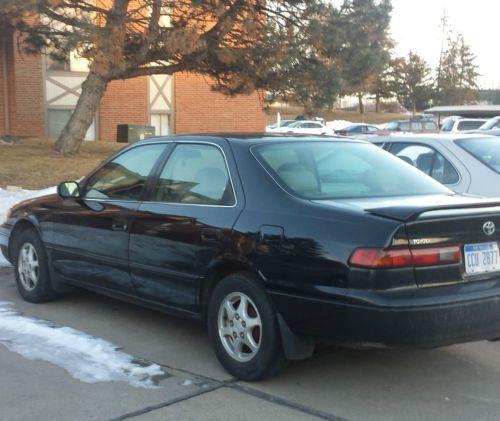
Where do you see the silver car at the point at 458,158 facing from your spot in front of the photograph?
facing away from the viewer and to the left of the viewer

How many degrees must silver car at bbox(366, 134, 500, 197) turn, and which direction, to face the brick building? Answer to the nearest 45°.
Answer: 0° — it already faces it

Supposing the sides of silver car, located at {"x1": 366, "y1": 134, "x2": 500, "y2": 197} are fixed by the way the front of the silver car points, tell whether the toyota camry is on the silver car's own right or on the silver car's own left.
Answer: on the silver car's own left

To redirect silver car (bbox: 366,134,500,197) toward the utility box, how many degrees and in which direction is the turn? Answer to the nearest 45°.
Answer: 0° — it already faces it

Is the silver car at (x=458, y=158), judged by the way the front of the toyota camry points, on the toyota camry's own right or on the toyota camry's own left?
on the toyota camry's own right

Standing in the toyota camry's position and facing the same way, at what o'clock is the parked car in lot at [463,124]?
The parked car in lot is roughly at 2 o'clock from the toyota camry.

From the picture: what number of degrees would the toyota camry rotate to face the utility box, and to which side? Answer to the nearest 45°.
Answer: approximately 45° to its right

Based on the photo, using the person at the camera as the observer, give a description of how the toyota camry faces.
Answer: facing away from the viewer and to the left of the viewer

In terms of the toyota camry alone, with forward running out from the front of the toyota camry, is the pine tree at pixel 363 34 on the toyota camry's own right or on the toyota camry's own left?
on the toyota camry's own right

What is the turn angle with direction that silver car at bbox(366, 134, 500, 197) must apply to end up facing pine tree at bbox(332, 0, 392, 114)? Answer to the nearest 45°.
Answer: approximately 45° to its right

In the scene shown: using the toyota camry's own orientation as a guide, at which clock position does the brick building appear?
The brick building is roughly at 1 o'clock from the toyota camry.

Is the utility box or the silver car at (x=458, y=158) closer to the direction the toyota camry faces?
the utility box
